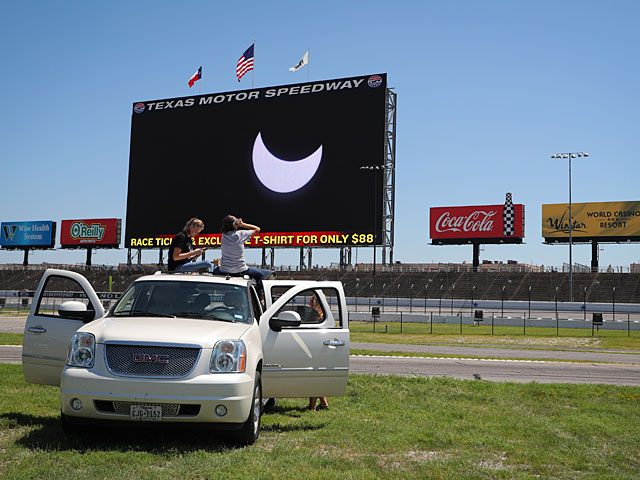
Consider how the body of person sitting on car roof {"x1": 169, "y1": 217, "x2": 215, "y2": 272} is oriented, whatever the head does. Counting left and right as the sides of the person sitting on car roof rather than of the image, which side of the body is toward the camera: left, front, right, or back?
right

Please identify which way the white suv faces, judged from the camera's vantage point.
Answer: facing the viewer

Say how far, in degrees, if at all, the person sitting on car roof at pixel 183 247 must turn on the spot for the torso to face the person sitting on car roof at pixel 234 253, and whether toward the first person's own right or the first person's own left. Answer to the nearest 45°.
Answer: approximately 45° to the first person's own right
